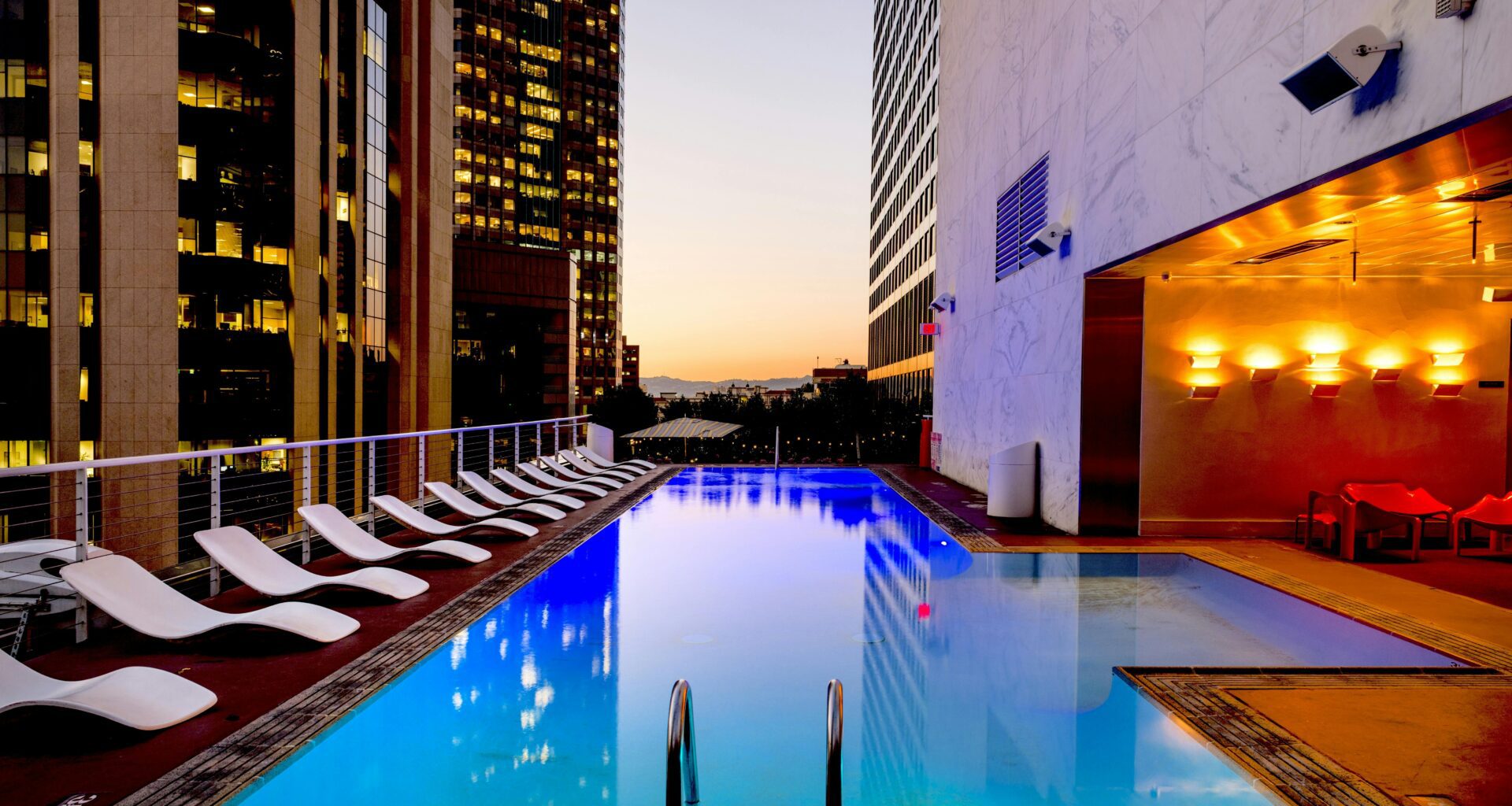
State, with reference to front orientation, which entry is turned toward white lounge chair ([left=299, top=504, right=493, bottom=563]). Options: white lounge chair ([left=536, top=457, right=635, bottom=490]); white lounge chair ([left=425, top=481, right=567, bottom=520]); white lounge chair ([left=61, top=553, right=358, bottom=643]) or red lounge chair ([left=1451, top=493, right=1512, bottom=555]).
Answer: the red lounge chair

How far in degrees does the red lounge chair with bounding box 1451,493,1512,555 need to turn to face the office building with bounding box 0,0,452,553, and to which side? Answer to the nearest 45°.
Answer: approximately 45° to its right

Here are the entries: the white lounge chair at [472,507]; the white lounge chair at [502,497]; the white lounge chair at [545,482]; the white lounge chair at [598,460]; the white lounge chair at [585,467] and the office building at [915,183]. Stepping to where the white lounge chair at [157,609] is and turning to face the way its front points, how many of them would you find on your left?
6

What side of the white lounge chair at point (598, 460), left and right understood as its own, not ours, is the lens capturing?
right

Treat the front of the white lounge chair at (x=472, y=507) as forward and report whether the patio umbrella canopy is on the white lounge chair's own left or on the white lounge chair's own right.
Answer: on the white lounge chair's own left

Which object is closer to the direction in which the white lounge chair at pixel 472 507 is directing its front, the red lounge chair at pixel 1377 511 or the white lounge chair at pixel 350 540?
the red lounge chair

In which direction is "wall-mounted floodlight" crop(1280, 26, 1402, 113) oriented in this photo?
to the viewer's left

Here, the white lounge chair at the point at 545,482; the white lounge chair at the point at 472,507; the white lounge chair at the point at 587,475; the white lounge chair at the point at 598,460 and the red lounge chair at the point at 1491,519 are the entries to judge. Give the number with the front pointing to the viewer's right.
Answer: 4

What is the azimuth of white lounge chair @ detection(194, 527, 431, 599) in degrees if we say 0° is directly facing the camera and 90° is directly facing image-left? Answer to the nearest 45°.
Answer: approximately 315°

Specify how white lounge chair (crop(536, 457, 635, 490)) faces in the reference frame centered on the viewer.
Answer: facing to the right of the viewer

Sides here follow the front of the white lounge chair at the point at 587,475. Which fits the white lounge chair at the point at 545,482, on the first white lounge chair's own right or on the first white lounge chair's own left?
on the first white lounge chair's own right

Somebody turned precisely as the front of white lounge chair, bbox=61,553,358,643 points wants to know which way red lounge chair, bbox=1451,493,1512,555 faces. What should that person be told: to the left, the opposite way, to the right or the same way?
the opposite way

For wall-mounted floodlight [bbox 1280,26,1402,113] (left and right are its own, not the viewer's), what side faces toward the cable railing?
front

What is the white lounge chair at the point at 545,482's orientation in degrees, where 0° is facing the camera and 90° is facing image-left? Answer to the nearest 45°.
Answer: approximately 270°

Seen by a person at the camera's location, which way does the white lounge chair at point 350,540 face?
facing the viewer and to the right of the viewer
